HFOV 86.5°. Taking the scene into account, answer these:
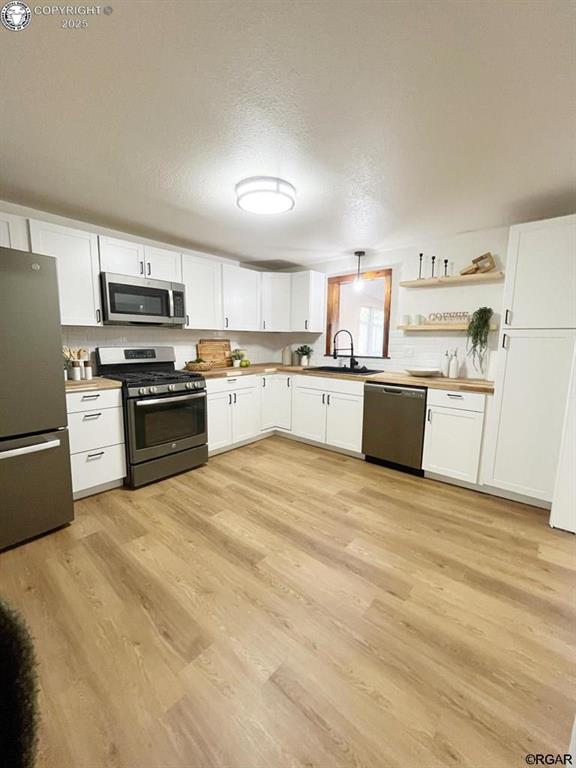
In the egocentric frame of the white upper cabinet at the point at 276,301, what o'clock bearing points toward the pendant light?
The pendant light is roughly at 10 o'clock from the white upper cabinet.

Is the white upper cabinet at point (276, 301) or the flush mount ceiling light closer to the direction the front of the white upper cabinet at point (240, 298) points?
the flush mount ceiling light

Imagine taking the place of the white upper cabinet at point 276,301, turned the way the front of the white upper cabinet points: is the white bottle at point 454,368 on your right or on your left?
on your left

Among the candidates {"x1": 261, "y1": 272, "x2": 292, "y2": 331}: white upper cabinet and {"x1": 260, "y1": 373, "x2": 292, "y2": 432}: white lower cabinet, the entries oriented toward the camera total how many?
2

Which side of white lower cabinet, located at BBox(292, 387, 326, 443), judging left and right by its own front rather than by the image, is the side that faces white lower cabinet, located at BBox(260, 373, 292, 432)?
right

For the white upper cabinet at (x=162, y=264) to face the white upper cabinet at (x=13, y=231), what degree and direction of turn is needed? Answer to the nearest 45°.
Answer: approximately 90° to its right
